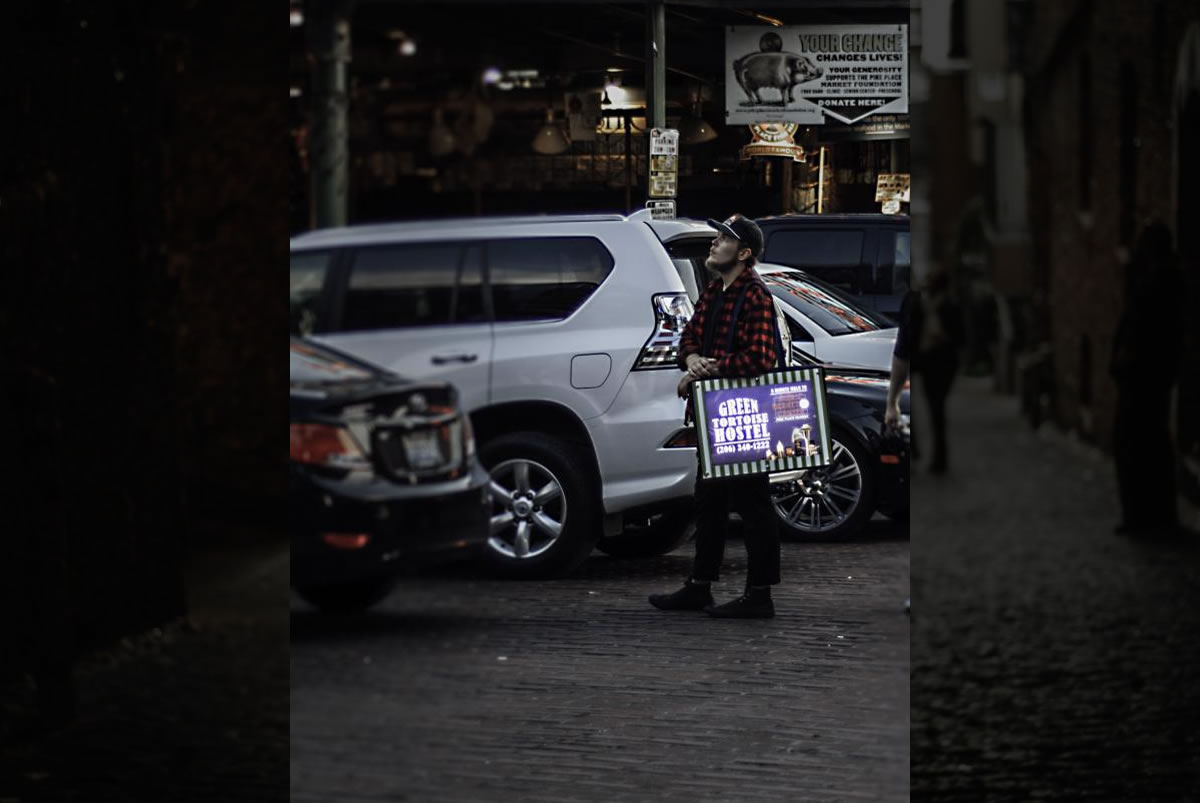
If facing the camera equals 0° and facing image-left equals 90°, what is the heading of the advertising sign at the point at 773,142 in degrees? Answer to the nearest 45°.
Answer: approximately 0°

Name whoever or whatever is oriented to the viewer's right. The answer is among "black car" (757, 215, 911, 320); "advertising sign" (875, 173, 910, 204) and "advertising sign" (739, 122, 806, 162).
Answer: the black car

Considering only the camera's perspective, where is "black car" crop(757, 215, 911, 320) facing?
facing to the right of the viewer

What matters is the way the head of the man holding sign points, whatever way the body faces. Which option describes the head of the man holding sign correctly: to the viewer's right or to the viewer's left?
to the viewer's left

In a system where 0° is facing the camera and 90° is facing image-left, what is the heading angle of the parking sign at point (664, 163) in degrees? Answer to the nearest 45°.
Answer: approximately 0°
